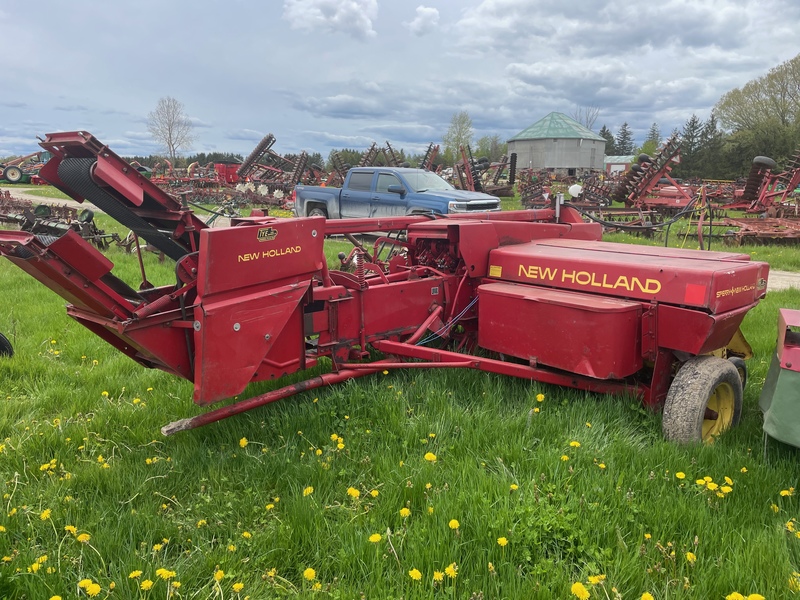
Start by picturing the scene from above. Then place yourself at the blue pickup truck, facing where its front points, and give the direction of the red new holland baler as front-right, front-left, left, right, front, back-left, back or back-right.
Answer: front-right

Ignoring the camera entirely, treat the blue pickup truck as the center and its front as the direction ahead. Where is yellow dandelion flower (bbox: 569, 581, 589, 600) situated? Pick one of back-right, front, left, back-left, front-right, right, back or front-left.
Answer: front-right

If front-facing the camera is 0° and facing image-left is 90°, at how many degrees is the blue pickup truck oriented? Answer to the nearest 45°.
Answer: approximately 315°
